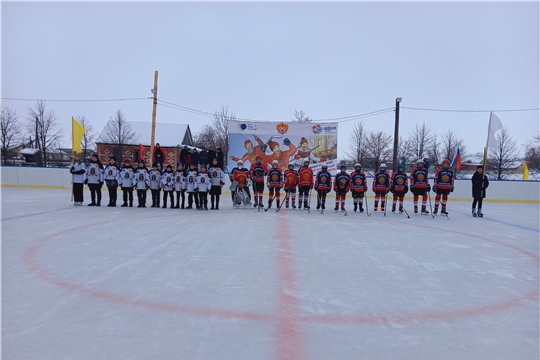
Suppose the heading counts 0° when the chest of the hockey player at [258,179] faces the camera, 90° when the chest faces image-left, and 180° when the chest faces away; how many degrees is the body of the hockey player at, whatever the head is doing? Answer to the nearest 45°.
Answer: approximately 0°

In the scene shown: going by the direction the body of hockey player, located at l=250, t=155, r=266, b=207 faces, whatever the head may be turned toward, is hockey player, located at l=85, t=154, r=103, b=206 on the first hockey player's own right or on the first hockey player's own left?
on the first hockey player's own right

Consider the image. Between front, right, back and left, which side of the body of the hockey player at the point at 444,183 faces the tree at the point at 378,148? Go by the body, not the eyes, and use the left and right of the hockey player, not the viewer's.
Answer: back

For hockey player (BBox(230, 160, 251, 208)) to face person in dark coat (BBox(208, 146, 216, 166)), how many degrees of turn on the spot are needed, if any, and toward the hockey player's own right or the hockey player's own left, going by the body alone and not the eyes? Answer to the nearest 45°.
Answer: approximately 180°
